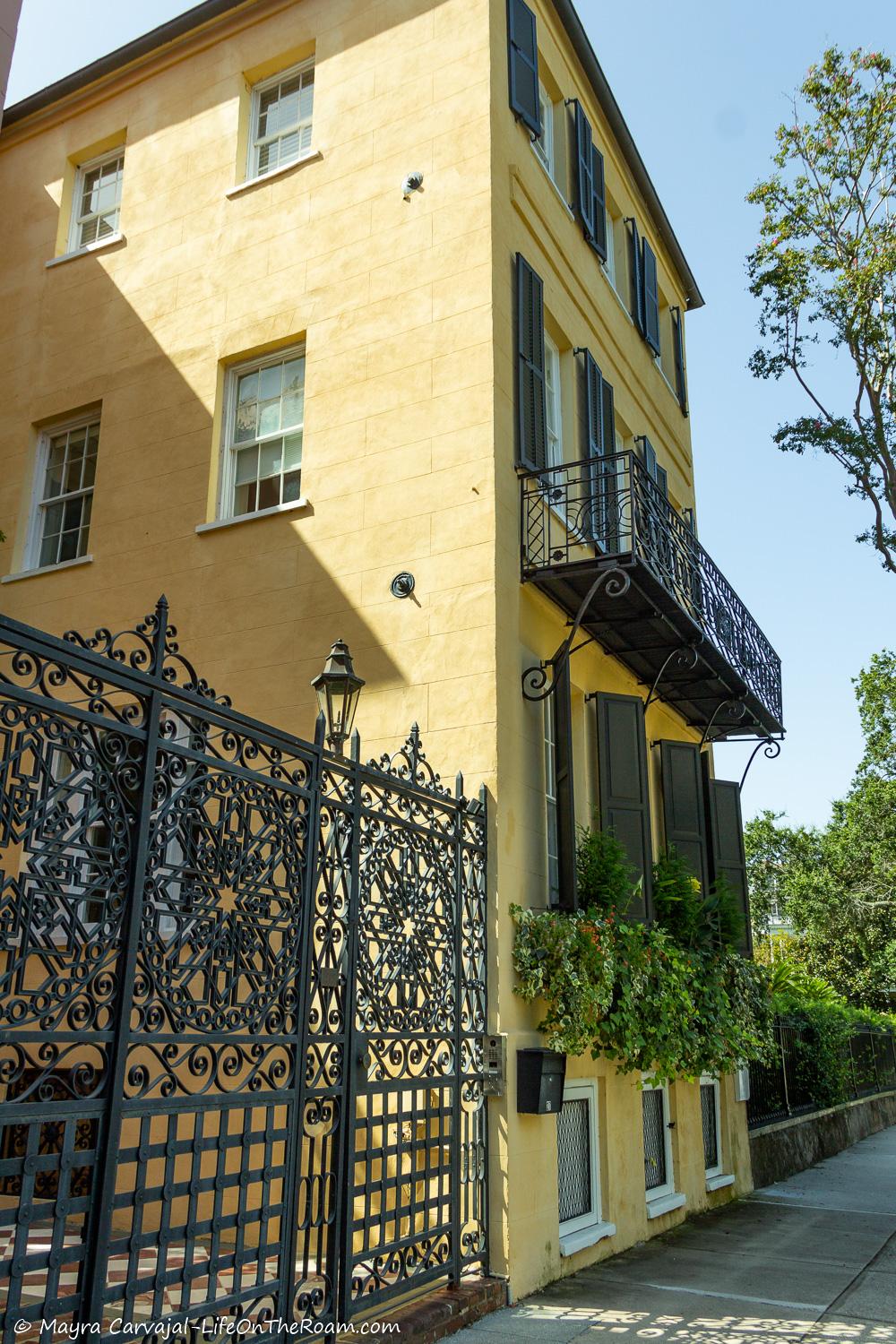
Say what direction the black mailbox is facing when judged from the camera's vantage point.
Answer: facing the viewer and to the right of the viewer

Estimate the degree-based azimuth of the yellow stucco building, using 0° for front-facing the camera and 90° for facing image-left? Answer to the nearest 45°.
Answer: approximately 315°

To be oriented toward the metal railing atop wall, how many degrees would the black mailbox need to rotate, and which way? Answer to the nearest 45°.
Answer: approximately 135° to its left

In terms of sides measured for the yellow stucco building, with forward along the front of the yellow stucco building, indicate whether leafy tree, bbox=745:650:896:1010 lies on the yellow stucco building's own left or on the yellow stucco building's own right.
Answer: on the yellow stucco building's own left

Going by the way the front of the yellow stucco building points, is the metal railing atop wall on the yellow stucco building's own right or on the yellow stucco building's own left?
on the yellow stucco building's own left

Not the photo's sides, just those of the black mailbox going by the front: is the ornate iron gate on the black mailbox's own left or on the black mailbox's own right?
on the black mailbox's own right
